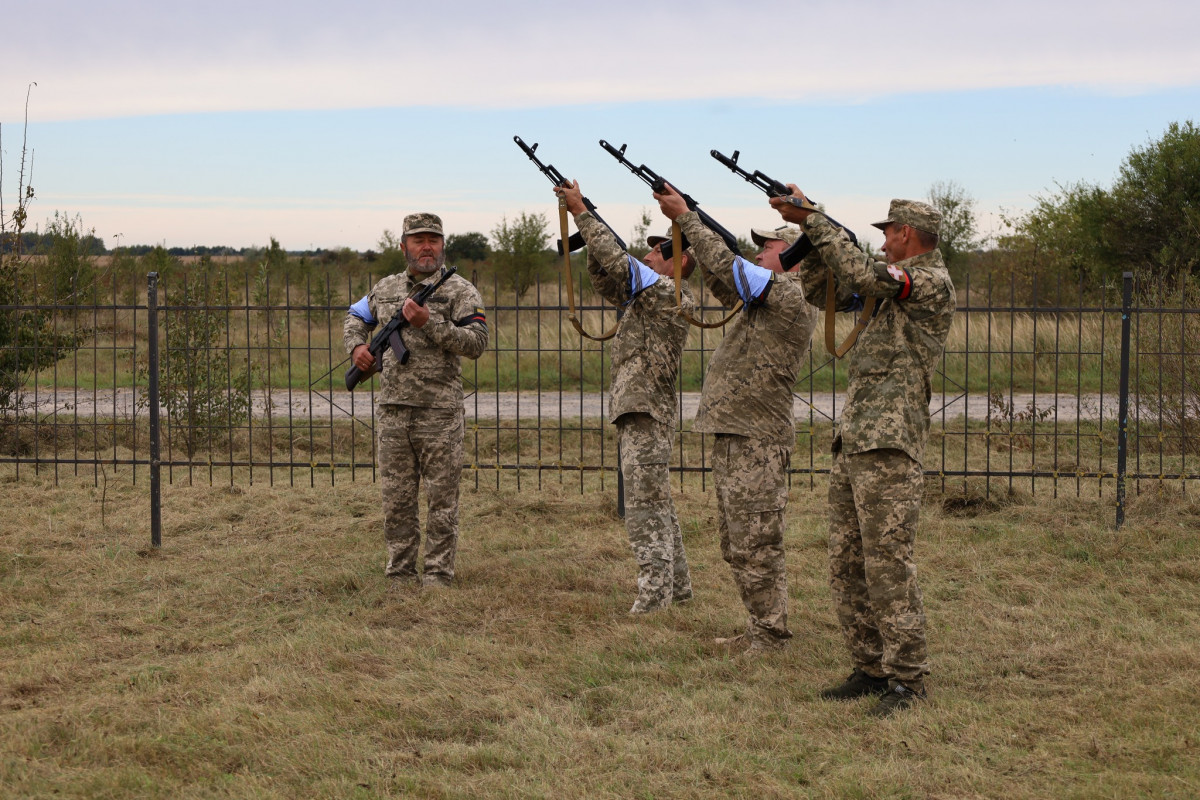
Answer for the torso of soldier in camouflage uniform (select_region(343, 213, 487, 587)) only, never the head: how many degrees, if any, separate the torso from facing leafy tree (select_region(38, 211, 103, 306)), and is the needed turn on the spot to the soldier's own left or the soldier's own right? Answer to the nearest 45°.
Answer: approximately 135° to the soldier's own right

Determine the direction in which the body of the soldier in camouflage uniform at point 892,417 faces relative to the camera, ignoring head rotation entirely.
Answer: to the viewer's left

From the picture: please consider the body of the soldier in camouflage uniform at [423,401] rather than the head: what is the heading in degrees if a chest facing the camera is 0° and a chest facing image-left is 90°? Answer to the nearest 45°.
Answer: approximately 0°

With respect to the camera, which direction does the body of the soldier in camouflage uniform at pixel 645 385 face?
to the viewer's left

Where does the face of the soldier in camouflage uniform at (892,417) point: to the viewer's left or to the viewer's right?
to the viewer's left

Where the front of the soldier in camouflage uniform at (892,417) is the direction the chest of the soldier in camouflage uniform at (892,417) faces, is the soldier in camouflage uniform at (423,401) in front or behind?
in front

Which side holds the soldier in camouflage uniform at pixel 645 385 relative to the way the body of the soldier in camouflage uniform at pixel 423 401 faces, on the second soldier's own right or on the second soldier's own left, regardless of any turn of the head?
on the second soldier's own left

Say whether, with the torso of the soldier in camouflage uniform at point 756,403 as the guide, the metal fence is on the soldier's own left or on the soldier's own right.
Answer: on the soldier's own right

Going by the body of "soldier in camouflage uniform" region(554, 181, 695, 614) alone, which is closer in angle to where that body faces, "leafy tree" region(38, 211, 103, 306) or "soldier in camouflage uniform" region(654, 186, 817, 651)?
the leafy tree

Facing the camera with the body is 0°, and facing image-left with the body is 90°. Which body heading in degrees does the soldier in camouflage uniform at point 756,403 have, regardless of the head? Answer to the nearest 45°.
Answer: approximately 90°
